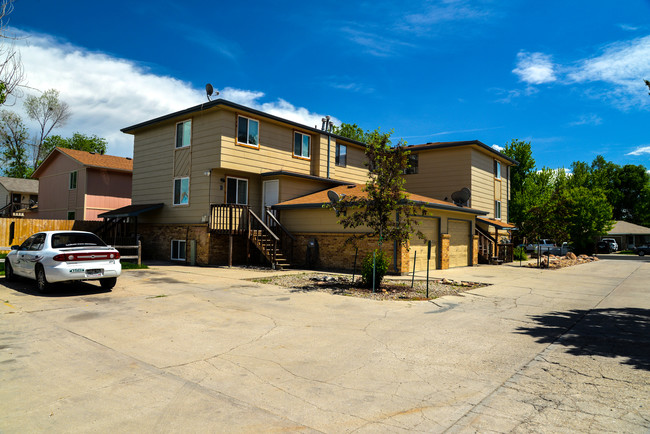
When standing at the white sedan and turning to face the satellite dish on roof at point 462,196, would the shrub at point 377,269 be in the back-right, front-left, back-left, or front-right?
front-right

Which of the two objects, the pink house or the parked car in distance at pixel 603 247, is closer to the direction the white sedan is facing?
the pink house

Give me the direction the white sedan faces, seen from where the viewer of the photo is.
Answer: facing away from the viewer and to the left of the viewer

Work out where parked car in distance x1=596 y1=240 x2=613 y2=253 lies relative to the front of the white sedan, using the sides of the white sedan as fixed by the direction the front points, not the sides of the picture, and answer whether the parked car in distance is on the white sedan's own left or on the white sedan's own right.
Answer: on the white sedan's own right

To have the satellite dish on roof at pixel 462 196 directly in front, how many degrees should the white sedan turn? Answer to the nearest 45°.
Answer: approximately 135° to its right

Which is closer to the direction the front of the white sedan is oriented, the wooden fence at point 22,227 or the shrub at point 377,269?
the wooden fence

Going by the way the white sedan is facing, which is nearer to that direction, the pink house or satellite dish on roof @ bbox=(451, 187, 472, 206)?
the pink house

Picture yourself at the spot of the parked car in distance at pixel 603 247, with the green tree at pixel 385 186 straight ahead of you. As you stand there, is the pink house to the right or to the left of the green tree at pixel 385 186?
right

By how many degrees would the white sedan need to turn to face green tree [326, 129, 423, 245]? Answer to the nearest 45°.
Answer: approximately 135° to its right

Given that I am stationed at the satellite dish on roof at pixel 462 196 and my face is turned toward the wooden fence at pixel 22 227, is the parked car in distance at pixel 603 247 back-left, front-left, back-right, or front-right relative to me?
back-right

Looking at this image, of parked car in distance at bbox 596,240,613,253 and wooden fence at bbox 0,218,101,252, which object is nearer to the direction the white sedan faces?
the wooden fence

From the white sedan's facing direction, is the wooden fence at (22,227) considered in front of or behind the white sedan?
in front
